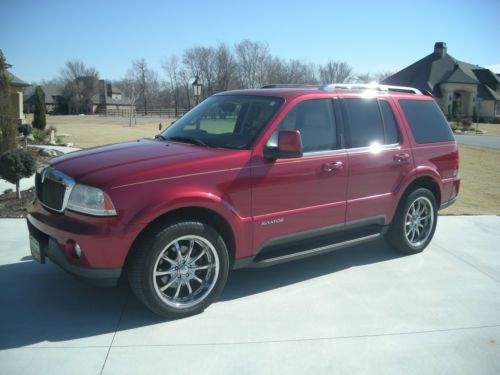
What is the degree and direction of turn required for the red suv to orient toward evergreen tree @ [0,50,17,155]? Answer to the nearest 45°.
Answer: approximately 90° to its right

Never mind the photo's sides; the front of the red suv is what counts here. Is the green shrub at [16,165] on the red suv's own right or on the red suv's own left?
on the red suv's own right

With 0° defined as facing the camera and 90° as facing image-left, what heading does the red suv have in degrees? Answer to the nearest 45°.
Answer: approximately 45°

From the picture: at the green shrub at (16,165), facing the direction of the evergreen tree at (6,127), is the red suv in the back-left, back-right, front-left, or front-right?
back-right

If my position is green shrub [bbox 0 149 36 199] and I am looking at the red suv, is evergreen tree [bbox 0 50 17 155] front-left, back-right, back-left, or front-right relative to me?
back-left
